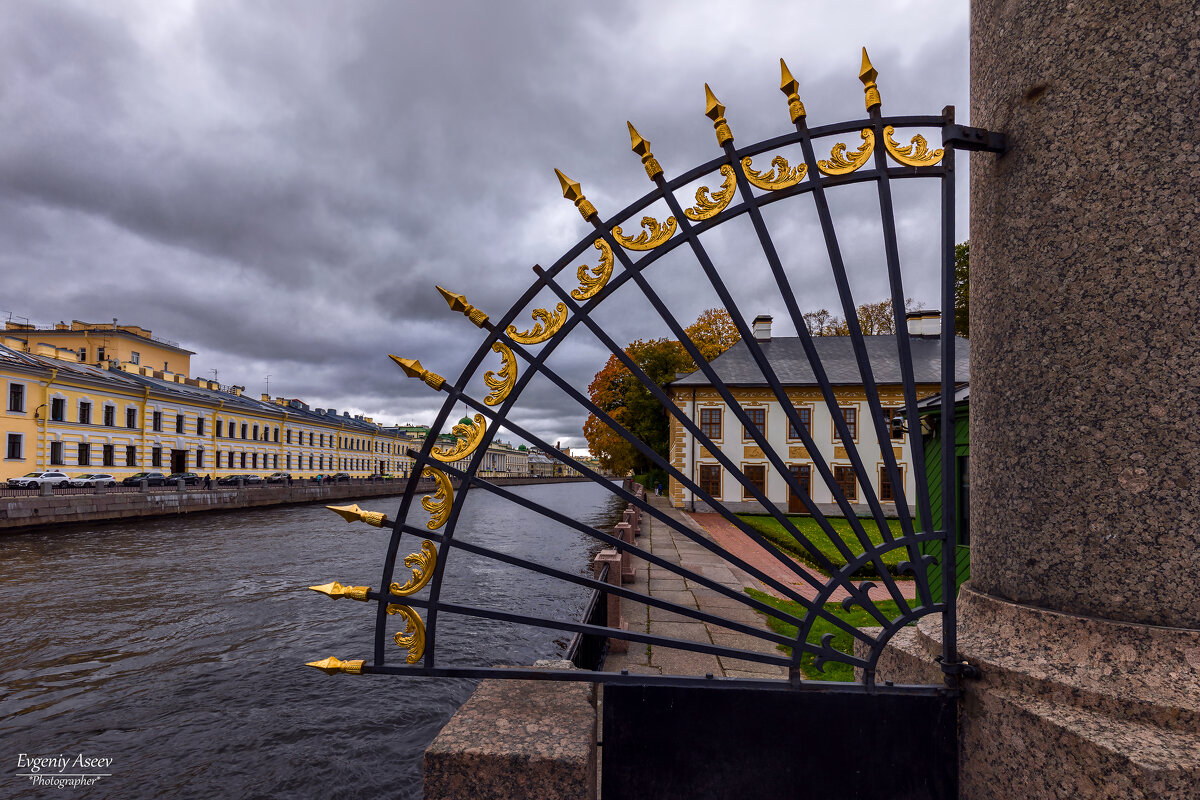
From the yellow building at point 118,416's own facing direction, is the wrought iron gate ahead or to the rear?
ahead

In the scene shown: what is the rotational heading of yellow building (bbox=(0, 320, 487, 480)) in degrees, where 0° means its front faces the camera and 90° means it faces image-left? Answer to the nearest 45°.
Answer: approximately 315°

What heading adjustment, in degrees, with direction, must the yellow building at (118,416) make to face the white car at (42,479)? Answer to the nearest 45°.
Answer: approximately 45° to its right

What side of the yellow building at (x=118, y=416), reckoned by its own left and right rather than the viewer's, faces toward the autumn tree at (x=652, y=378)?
front

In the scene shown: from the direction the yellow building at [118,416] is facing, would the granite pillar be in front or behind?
in front

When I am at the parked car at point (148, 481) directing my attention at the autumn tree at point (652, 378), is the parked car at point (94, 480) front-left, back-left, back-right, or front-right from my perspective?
back-right

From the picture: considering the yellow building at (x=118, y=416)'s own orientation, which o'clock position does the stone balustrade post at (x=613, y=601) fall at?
The stone balustrade post is roughly at 1 o'clock from the yellow building.

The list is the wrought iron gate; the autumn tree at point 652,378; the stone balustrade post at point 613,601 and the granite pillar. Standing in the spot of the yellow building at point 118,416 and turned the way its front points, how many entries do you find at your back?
0

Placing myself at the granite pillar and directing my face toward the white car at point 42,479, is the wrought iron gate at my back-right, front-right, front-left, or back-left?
front-left

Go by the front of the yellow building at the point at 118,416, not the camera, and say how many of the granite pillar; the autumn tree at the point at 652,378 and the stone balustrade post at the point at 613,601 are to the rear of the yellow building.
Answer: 0

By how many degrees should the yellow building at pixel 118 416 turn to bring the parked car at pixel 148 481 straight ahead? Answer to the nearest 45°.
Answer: approximately 45° to its right

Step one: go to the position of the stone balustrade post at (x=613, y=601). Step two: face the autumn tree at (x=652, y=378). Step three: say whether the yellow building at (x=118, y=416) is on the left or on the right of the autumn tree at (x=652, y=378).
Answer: left

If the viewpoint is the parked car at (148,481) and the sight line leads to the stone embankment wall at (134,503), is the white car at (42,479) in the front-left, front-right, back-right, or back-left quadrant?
front-right
